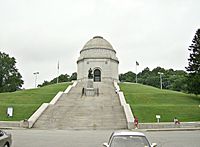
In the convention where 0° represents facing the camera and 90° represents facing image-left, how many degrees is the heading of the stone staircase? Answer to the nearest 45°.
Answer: approximately 0°

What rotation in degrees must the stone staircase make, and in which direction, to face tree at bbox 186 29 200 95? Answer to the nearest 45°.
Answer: approximately 135° to its left
